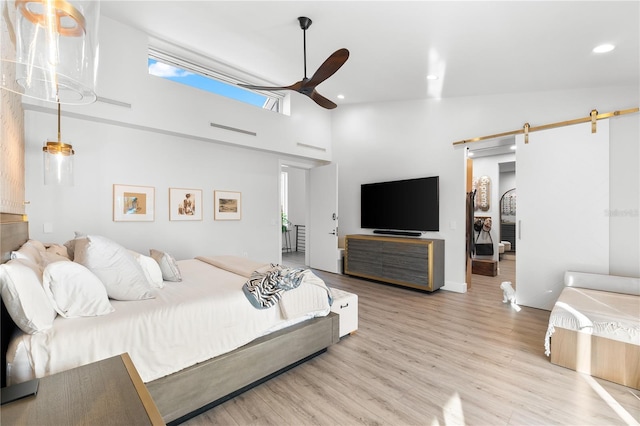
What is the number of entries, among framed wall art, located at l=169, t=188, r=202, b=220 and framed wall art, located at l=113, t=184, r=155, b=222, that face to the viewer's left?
0

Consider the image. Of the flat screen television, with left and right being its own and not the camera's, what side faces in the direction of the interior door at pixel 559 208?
left

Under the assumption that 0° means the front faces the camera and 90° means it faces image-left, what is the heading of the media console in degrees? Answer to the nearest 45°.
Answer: approximately 45°

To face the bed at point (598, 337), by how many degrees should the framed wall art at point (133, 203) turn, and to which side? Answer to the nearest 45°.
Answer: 0° — it already faces it

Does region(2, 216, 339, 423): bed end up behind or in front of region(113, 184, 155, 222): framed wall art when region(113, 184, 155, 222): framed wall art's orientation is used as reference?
in front

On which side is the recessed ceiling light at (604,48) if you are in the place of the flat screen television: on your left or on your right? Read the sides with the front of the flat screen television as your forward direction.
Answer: on your left

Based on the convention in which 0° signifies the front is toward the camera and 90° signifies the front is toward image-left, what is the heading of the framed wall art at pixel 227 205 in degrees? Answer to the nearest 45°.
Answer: approximately 315°

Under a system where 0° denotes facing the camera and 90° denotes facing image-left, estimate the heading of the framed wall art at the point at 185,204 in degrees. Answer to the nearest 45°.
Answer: approximately 315°

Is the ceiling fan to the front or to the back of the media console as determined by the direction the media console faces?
to the front
